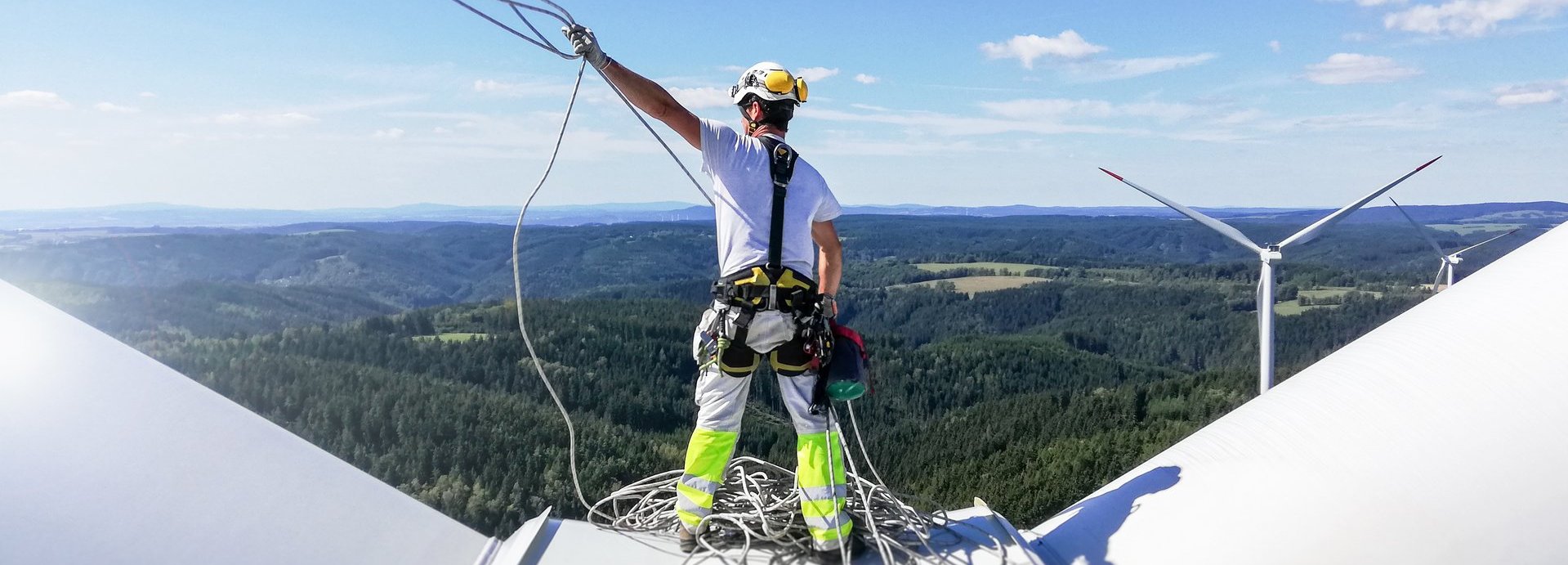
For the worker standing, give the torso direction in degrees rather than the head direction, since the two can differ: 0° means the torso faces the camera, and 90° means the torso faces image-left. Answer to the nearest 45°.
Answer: approximately 180°
